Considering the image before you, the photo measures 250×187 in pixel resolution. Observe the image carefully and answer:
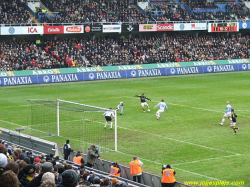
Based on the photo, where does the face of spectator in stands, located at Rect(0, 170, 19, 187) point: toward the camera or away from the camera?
away from the camera

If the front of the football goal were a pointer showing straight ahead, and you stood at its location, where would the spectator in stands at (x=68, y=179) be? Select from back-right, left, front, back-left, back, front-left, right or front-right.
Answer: back-right

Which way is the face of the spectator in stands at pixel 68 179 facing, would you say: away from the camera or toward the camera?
away from the camera

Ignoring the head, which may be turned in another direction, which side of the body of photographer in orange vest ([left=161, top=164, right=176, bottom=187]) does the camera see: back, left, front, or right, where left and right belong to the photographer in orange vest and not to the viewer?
back

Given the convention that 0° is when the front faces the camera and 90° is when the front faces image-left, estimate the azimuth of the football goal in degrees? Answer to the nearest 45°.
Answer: approximately 225°

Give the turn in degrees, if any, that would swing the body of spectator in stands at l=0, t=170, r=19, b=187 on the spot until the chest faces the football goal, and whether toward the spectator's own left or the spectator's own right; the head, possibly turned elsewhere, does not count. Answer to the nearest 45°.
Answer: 0° — they already face it

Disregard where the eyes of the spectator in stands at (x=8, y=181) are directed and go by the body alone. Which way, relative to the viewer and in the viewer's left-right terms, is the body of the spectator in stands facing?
facing away from the viewer
